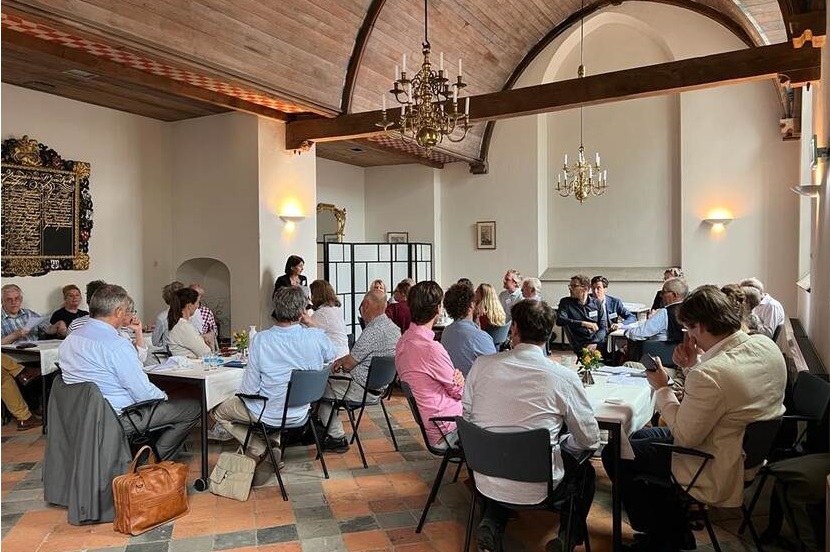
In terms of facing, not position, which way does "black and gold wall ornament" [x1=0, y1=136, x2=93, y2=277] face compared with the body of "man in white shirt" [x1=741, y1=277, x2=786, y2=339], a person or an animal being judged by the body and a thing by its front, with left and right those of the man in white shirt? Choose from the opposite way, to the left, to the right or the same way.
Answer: the opposite way

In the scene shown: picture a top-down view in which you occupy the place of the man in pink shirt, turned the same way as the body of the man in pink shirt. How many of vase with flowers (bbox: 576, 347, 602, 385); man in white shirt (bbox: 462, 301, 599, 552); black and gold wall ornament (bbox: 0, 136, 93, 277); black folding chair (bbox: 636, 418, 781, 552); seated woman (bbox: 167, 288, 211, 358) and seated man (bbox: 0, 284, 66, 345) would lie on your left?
3

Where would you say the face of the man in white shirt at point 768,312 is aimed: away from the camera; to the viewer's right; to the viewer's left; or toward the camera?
to the viewer's left

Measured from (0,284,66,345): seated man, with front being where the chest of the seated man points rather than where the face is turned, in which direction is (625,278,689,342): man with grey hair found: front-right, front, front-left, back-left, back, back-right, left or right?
front

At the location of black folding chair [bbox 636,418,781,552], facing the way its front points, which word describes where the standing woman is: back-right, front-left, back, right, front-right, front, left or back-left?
front-right

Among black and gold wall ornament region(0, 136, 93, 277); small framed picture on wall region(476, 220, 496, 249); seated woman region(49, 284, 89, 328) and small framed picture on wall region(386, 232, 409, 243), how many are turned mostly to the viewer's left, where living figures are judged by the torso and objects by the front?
0

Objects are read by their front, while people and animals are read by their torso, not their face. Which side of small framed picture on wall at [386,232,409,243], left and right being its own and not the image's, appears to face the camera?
front

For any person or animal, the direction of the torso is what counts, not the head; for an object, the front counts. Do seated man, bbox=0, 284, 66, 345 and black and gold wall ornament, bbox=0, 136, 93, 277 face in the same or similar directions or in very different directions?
same or similar directions

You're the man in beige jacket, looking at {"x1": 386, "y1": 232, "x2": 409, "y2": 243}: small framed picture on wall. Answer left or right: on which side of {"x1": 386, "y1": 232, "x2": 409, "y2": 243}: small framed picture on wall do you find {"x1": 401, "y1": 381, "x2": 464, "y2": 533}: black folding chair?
left

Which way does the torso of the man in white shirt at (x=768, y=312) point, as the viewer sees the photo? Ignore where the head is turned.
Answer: to the viewer's left

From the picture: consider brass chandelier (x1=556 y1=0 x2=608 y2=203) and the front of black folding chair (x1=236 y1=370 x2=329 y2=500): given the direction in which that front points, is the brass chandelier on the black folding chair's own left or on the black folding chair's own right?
on the black folding chair's own right

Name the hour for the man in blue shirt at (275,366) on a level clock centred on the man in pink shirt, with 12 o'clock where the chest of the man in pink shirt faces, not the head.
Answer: The man in blue shirt is roughly at 8 o'clock from the man in pink shirt.

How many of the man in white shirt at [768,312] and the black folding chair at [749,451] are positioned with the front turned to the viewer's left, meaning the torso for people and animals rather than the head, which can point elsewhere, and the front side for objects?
2

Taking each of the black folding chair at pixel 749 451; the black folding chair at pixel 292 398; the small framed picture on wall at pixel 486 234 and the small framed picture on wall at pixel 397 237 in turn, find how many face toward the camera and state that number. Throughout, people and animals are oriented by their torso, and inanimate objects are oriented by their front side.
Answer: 2

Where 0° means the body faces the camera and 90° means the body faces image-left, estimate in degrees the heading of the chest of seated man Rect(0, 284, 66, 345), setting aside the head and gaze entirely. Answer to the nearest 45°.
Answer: approximately 315°

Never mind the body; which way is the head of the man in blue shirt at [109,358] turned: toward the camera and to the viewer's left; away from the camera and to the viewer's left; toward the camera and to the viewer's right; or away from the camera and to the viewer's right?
away from the camera and to the viewer's right

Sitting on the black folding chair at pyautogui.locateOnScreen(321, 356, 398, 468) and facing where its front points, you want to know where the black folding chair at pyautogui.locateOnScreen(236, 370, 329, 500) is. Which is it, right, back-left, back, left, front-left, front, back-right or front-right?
left

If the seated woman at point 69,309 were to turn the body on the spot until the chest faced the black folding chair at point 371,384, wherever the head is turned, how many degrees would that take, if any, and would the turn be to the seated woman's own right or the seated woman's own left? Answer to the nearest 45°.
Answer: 0° — they already face it
